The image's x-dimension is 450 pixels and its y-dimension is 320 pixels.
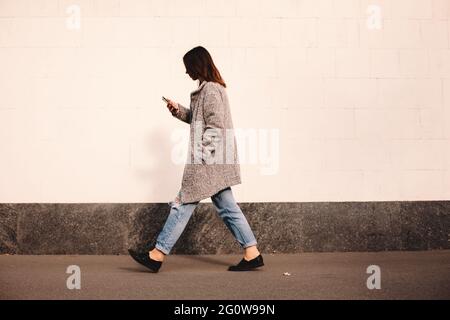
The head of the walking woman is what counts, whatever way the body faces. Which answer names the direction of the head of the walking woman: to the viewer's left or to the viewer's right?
to the viewer's left

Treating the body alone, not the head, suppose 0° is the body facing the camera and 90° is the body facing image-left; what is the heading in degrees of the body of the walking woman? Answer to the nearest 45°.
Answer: approximately 90°
